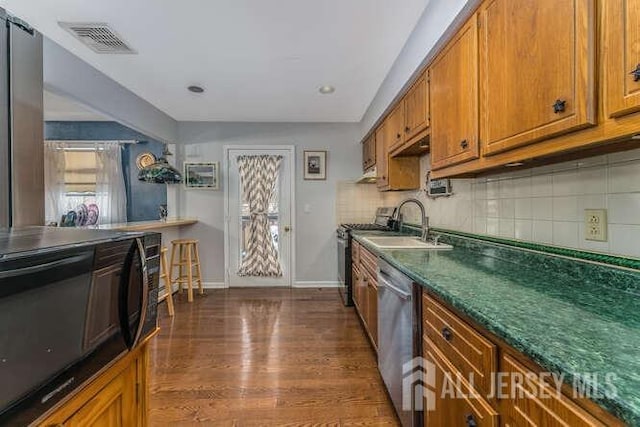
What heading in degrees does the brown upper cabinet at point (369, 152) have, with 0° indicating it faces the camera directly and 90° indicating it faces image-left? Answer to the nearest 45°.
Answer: approximately 90°

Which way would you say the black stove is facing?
to the viewer's left

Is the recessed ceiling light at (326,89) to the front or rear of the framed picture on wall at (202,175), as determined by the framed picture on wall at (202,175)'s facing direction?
to the front

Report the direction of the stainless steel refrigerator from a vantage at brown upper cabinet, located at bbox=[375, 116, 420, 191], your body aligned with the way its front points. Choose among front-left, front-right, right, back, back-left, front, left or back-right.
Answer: front-left

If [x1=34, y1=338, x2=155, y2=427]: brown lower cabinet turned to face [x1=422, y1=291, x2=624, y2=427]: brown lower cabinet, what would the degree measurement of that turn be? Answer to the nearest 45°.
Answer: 0° — it already faces it

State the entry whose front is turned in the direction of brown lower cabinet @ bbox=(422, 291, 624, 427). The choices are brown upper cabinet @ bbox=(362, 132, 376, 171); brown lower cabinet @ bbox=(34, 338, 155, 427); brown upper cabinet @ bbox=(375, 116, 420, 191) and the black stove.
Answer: brown lower cabinet @ bbox=(34, 338, 155, 427)

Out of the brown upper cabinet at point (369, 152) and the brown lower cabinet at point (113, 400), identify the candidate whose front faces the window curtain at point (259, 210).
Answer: the brown upper cabinet

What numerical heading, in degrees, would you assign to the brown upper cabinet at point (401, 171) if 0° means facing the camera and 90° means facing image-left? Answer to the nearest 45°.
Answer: approximately 90°

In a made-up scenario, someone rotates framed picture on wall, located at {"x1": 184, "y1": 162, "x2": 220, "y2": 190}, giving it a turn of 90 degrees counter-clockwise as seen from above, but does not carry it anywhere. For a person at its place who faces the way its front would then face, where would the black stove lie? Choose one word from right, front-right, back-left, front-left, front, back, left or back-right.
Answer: front-right

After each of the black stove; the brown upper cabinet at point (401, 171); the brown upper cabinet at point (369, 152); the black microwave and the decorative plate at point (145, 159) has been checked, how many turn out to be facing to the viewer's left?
3

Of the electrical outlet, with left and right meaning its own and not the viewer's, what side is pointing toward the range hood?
right

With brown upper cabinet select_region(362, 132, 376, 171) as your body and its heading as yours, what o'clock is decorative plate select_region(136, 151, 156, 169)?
The decorative plate is roughly at 12 o'clock from the brown upper cabinet.

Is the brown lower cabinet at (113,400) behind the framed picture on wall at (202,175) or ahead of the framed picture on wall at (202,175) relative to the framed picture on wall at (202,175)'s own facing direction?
ahead

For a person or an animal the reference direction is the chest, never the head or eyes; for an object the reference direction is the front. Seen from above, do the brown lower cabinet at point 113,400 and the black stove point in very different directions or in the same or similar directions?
very different directions

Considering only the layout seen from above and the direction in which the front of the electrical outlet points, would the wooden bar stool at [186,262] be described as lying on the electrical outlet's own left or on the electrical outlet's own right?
on the electrical outlet's own right
